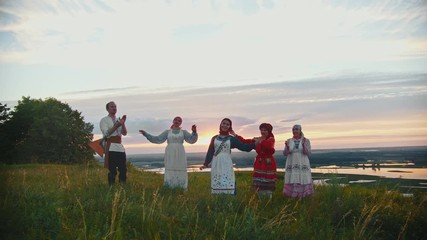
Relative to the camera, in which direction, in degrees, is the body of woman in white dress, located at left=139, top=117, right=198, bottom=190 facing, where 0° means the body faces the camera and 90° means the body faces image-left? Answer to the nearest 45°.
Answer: approximately 0°

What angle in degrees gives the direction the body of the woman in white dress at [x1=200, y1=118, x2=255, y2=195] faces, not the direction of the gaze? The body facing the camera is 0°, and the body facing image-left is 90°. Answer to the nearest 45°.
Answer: approximately 0°

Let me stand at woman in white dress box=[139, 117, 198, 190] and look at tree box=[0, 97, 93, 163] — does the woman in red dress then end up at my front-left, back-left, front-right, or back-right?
back-right

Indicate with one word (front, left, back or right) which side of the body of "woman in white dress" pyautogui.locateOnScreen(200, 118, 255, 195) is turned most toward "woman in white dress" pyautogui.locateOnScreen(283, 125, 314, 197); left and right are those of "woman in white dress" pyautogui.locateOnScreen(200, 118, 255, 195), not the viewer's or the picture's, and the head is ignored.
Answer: left

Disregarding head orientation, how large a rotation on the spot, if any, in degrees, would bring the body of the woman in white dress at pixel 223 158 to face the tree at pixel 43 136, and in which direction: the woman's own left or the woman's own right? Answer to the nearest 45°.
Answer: approximately 135° to the woman's own right

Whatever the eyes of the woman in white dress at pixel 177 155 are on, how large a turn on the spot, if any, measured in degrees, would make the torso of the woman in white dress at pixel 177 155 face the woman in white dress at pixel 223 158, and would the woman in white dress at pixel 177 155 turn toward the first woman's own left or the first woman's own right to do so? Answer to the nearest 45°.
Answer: approximately 45° to the first woman's own left

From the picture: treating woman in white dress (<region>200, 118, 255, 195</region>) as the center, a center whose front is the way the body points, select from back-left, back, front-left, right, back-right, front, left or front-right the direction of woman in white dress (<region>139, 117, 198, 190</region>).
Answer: back-right

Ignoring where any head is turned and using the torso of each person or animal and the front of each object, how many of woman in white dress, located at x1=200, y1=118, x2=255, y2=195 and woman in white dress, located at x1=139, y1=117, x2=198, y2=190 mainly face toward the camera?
2

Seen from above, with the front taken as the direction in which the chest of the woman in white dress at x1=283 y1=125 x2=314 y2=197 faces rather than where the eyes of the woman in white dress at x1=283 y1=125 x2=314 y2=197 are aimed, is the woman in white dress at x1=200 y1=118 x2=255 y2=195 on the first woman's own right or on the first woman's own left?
on the first woman's own right
